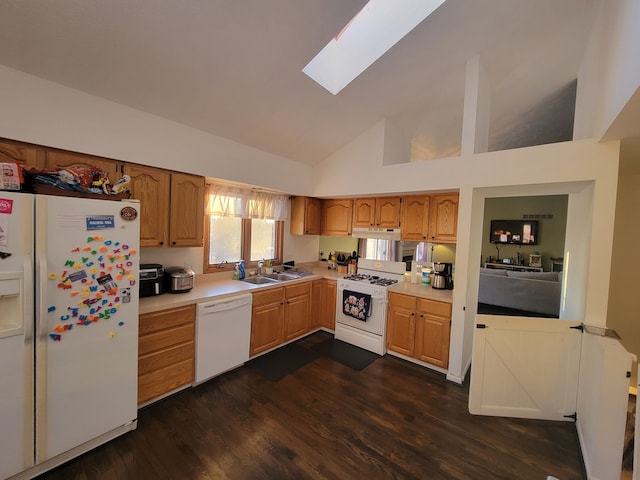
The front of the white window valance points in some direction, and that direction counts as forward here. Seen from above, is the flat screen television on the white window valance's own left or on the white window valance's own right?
on the white window valance's own left

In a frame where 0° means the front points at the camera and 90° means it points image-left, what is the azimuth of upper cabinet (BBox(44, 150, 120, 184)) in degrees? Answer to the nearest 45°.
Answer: approximately 315°

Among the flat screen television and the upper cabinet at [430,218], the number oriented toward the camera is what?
2

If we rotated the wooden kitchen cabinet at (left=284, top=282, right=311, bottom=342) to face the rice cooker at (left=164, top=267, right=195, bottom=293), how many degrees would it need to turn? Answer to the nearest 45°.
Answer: approximately 90° to its right

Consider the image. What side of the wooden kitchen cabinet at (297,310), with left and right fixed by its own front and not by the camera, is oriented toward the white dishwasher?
right

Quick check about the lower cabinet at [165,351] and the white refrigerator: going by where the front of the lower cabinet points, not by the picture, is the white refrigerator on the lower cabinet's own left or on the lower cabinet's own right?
on the lower cabinet's own right

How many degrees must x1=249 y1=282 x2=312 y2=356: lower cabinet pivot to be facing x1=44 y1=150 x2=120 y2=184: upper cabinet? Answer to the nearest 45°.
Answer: approximately 90° to its right
